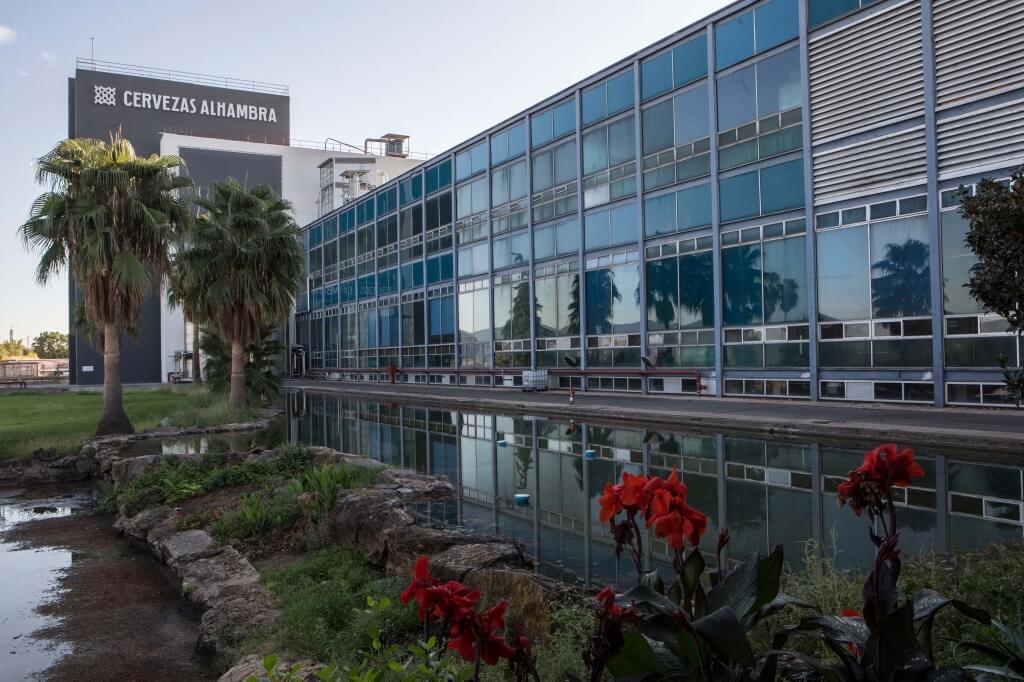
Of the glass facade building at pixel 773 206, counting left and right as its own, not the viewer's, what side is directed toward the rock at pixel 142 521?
front

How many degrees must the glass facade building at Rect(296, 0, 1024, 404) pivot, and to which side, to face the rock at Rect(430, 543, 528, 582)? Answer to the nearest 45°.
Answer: approximately 45° to its left

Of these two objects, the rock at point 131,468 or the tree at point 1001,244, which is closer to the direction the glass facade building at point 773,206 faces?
the rock

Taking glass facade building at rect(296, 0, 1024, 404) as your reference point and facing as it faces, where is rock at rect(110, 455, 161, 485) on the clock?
The rock is roughly at 12 o'clock from the glass facade building.

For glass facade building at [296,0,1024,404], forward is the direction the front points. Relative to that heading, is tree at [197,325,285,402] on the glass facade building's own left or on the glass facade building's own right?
on the glass facade building's own right

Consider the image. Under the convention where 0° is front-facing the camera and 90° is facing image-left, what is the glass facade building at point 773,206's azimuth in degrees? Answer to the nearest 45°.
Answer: approximately 45°

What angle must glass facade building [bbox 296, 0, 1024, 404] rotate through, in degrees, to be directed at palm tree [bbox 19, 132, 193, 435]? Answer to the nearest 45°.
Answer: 0° — it already faces it

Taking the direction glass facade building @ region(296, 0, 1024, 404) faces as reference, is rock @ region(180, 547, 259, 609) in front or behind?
in front

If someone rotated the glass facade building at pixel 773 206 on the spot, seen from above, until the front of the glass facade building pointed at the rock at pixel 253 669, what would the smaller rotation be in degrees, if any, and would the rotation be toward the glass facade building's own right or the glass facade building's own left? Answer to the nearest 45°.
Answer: approximately 45° to the glass facade building's own left

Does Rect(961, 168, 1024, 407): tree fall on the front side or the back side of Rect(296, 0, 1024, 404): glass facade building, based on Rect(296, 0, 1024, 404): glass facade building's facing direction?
on the front side

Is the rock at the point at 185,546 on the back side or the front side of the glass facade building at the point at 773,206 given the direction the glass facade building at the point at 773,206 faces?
on the front side

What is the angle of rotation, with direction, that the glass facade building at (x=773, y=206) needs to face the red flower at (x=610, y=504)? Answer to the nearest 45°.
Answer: approximately 45° to its left
